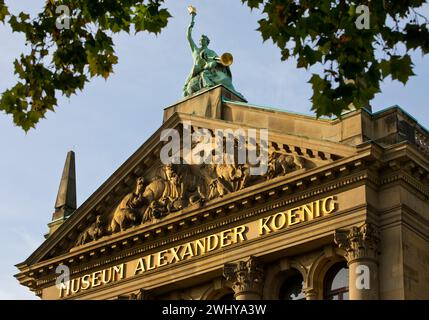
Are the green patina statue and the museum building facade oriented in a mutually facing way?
no

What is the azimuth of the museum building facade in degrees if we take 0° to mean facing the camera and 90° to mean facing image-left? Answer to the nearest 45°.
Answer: approximately 45°

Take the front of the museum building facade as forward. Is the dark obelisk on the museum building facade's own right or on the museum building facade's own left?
on the museum building facade's own right

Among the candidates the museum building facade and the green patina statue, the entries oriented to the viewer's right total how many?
0

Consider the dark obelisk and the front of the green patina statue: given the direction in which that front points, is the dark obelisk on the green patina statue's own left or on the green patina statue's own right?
on the green patina statue's own right

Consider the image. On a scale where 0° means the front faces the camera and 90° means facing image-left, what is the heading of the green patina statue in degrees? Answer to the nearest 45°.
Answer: approximately 45°

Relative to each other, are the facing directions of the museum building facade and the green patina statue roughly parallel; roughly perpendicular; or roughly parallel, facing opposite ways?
roughly parallel
